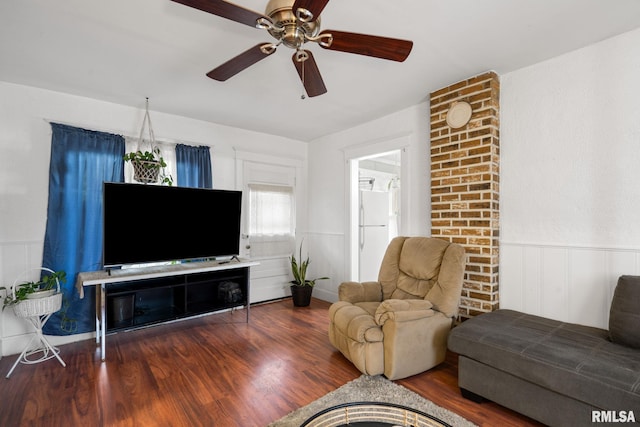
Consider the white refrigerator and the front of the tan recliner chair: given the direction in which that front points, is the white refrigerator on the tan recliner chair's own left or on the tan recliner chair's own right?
on the tan recliner chair's own right

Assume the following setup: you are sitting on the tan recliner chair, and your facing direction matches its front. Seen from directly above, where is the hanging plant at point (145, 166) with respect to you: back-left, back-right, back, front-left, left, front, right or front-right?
front-right

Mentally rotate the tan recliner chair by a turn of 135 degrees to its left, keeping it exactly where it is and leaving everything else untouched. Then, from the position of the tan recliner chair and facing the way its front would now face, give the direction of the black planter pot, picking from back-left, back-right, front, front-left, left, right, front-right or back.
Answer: back-left

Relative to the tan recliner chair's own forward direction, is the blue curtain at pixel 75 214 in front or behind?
in front

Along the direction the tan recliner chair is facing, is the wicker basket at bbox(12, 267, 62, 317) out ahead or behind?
ahead

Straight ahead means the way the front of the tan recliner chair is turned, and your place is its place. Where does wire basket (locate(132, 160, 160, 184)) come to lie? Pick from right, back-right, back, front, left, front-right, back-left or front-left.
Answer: front-right

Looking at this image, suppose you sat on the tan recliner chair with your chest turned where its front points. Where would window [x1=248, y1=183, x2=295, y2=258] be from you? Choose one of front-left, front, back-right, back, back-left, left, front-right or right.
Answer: right

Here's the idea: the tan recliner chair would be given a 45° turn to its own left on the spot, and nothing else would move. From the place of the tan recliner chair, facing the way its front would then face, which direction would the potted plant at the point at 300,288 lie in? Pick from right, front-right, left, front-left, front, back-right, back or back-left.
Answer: back-right

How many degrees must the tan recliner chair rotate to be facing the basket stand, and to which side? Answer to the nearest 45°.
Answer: approximately 45° to its right

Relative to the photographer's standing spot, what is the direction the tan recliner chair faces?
facing the viewer and to the left of the viewer

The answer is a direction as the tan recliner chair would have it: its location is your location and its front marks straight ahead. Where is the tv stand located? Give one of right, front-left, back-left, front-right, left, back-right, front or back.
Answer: front-right

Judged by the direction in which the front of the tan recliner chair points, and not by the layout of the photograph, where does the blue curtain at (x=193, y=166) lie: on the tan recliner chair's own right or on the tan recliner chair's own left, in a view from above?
on the tan recliner chair's own right

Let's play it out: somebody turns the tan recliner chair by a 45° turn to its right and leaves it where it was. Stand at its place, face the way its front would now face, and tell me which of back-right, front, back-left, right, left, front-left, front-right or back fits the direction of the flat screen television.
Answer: front
